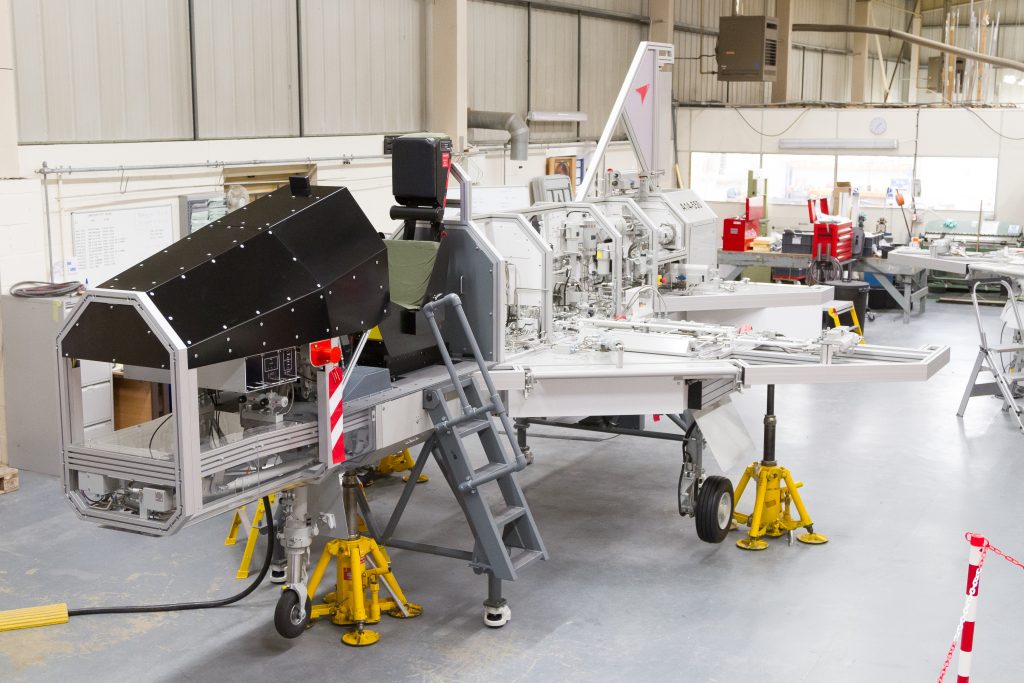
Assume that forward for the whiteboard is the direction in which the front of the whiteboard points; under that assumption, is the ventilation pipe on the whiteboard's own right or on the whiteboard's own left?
on the whiteboard's own left

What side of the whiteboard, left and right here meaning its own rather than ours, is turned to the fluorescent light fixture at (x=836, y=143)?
left

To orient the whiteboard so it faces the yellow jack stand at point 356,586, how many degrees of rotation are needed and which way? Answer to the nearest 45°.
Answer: approximately 45° to its right

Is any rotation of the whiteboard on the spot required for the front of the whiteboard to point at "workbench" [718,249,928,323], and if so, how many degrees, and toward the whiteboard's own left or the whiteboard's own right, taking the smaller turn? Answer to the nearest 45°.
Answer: approximately 45° to the whiteboard's own left

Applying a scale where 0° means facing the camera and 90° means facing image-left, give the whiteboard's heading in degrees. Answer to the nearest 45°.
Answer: approximately 315°

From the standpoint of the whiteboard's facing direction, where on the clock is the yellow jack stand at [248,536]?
The yellow jack stand is roughly at 1 o'clock from the whiteboard.

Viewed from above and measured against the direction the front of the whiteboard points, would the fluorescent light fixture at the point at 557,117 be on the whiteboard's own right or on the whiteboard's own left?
on the whiteboard's own left

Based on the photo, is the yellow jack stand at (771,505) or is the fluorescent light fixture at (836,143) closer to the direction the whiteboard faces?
the yellow jack stand

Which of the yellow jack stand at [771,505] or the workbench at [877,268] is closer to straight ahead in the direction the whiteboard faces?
the yellow jack stand
